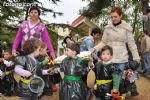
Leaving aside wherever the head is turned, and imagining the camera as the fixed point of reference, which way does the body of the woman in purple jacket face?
toward the camera

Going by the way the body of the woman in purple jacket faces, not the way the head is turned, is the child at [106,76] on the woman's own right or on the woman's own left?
on the woman's own left

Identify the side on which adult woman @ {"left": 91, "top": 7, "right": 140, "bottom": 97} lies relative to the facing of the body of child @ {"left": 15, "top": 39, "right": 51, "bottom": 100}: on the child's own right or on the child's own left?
on the child's own left

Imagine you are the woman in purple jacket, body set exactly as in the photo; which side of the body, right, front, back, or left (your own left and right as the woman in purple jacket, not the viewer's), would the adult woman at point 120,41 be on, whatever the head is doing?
left

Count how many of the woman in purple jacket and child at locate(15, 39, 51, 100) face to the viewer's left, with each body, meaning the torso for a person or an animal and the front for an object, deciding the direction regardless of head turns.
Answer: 0
